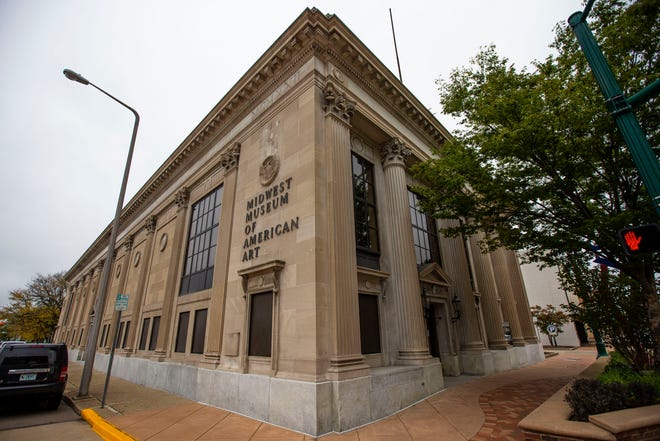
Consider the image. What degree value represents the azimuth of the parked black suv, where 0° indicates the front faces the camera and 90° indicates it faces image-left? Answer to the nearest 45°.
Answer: approximately 180°

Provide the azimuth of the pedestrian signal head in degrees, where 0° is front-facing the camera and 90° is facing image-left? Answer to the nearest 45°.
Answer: approximately 0°

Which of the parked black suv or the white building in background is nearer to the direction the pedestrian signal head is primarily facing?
the parked black suv

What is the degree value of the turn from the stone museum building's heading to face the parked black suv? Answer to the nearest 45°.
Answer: approximately 135° to its right

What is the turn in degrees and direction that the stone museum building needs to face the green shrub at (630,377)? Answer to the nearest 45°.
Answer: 0° — it already faces it

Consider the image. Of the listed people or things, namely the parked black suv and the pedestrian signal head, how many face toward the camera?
1

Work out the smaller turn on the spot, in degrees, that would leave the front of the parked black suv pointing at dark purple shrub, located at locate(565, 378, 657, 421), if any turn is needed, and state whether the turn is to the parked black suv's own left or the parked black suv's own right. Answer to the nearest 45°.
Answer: approximately 135° to the parked black suv's own right

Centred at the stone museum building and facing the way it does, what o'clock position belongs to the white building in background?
The white building in background is roughly at 9 o'clock from the stone museum building.

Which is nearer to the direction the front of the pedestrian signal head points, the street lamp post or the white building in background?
the street lamp post

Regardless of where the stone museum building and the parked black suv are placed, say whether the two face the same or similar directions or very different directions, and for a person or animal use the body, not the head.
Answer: very different directions

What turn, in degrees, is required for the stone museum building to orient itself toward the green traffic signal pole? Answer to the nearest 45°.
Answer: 0° — it already faces it
